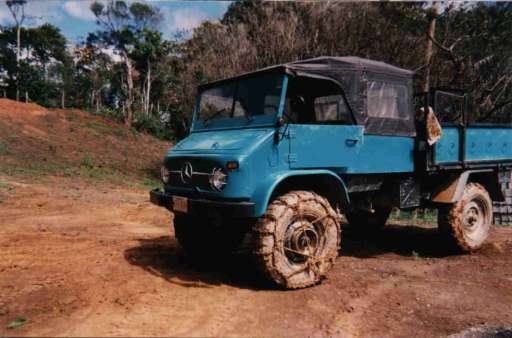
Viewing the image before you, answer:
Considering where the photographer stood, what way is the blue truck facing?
facing the viewer and to the left of the viewer
